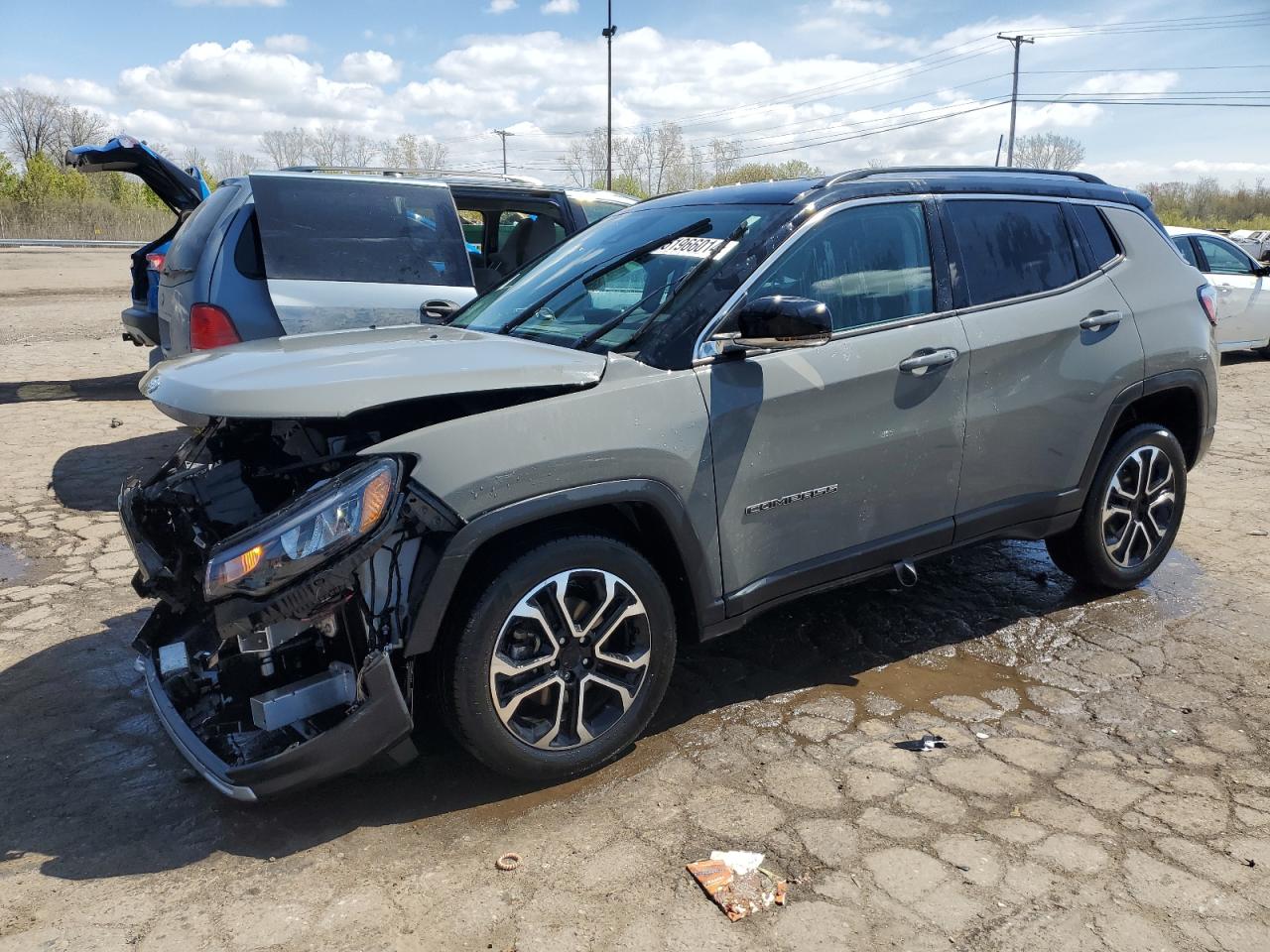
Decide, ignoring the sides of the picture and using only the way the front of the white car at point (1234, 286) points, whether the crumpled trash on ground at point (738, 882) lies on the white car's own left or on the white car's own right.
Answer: on the white car's own right

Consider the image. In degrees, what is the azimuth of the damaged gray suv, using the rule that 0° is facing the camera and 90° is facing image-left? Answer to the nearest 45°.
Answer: approximately 45°

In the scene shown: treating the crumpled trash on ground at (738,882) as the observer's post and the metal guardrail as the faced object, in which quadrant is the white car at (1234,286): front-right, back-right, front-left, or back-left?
front-right

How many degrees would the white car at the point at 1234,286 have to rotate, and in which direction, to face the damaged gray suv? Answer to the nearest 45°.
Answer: approximately 90° to its right

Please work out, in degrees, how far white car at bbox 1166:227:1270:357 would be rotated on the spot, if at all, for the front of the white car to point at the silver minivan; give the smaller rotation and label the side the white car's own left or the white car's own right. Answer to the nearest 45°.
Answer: approximately 135° to the white car's own right

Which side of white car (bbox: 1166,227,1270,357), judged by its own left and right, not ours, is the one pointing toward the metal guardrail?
back

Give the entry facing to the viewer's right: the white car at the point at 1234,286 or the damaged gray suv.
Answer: the white car

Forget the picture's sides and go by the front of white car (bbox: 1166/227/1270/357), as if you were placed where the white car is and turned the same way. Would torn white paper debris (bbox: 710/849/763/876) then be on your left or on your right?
on your right

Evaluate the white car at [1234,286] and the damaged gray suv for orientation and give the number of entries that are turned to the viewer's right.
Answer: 1

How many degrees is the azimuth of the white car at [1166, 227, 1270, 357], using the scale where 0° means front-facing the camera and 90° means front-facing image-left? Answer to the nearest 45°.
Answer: approximately 270°
